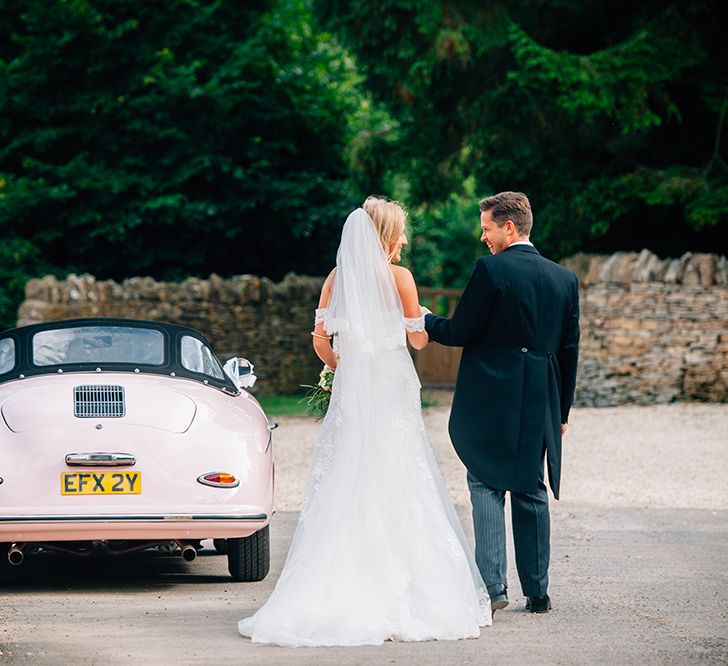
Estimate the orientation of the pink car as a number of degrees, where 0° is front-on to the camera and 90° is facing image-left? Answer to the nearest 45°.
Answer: approximately 180°

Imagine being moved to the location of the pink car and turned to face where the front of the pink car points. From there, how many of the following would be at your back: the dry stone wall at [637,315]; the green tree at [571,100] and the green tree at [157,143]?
0

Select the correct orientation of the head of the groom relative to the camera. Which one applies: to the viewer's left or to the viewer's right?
to the viewer's left

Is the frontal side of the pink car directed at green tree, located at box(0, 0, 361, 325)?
yes

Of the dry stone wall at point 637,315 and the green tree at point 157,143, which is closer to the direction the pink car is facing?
the green tree

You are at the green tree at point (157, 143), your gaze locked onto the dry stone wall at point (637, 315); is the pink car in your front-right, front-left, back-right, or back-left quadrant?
front-right

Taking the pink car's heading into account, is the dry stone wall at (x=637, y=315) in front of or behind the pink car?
in front

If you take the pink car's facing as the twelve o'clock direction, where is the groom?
The groom is roughly at 4 o'clock from the pink car.

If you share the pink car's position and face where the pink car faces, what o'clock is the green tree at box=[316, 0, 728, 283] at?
The green tree is roughly at 1 o'clock from the pink car.
